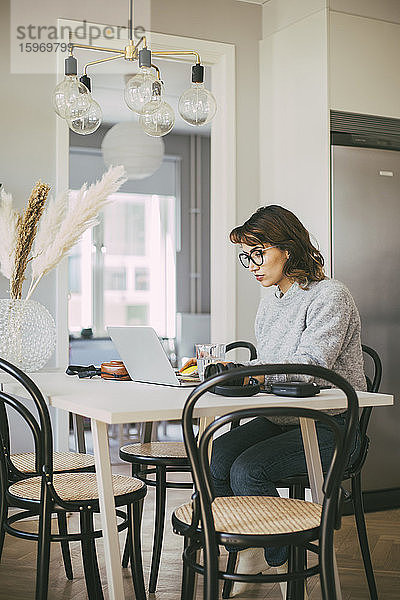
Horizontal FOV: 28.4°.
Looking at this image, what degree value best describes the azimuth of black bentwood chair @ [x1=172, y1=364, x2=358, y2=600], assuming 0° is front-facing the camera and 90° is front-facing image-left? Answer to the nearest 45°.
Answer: approximately 180°

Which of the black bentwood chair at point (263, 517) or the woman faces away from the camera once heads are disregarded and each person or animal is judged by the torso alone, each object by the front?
the black bentwood chair

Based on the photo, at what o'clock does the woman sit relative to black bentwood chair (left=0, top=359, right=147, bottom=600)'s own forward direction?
The woman is roughly at 1 o'clock from the black bentwood chair.

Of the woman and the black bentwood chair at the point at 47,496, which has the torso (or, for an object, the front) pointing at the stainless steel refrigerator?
the black bentwood chair

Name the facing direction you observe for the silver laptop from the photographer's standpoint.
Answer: facing away from the viewer and to the right of the viewer

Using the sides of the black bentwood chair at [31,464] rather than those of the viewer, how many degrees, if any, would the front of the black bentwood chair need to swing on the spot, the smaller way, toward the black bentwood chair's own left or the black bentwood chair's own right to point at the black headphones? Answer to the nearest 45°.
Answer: approximately 45° to the black bentwood chair's own right

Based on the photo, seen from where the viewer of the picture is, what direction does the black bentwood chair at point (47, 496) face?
facing away from the viewer and to the right of the viewer

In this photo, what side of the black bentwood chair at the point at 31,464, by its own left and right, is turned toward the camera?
right

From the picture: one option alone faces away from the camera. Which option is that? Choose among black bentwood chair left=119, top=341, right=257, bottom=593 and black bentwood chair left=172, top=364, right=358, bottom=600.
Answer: black bentwood chair left=172, top=364, right=358, bottom=600
